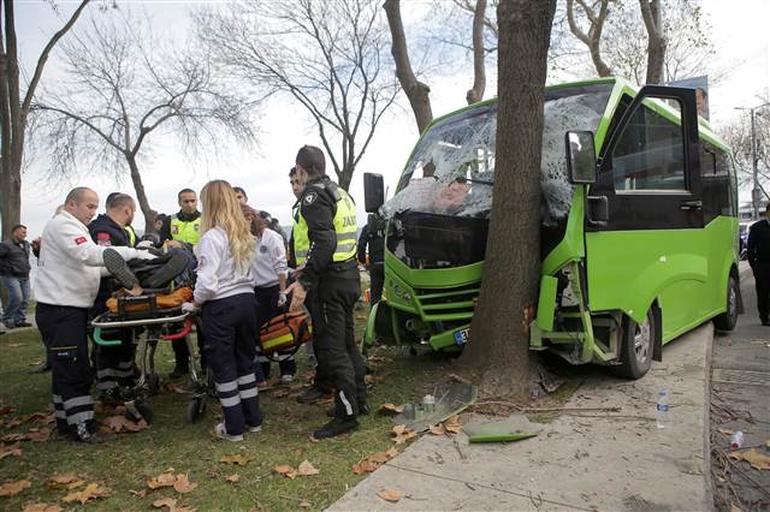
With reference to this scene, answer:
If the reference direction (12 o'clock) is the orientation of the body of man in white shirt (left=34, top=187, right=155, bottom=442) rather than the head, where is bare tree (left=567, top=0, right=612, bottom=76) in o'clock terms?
The bare tree is roughly at 11 o'clock from the man in white shirt.

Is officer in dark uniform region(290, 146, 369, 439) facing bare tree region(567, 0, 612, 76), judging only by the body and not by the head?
no

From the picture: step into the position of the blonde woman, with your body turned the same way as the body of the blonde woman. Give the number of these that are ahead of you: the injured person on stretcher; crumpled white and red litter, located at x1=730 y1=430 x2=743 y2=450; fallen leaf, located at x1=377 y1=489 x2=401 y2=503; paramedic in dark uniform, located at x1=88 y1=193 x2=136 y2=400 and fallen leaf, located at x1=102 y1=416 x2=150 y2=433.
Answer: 3

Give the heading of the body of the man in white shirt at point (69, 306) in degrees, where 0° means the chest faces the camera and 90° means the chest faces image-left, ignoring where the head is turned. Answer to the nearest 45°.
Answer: approximately 270°

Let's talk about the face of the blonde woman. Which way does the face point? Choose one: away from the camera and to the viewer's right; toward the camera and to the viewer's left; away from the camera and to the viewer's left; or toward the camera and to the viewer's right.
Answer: away from the camera and to the viewer's left

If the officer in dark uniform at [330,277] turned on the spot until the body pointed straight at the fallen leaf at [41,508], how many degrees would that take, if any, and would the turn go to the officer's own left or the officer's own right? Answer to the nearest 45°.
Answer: approximately 90° to the officer's own left

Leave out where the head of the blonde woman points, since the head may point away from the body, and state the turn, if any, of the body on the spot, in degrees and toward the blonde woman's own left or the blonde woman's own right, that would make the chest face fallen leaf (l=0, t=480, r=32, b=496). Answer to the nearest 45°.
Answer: approximately 45° to the blonde woman's own left

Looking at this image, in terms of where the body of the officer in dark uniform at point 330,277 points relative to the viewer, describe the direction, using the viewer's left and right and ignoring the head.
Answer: facing away from the viewer and to the left of the viewer

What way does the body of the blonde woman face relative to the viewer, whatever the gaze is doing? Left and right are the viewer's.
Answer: facing away from the viewer and to the left of the viewer

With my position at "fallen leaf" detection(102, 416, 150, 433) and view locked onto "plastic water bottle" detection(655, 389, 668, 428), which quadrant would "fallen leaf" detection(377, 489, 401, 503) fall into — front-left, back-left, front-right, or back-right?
front-right

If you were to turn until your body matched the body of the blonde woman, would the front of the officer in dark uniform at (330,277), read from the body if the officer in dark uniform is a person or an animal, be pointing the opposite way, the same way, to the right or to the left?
the same way

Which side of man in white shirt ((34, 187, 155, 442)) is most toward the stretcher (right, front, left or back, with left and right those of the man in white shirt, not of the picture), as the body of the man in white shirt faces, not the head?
front

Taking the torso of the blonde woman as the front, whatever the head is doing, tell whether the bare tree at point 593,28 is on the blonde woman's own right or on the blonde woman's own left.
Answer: on the blonde woman's own right
